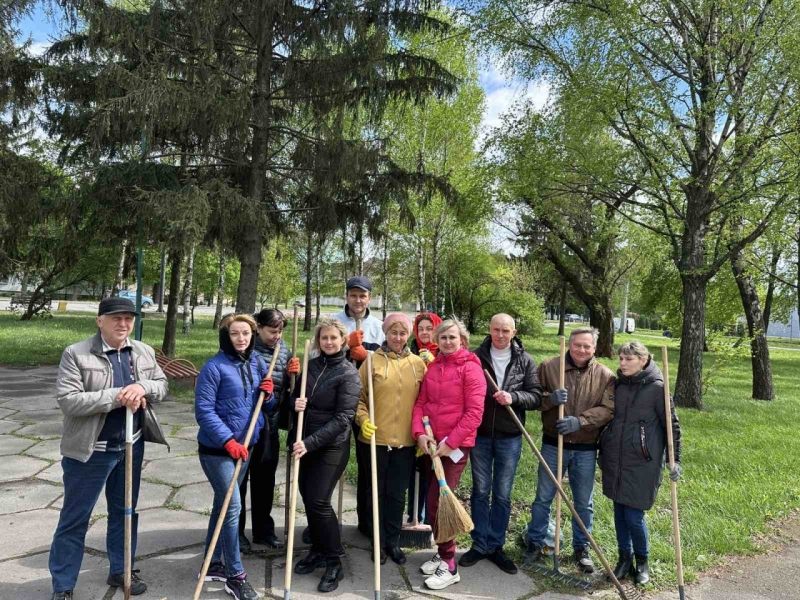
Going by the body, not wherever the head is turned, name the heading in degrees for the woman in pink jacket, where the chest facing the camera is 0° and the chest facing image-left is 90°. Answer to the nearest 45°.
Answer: approximately 45°

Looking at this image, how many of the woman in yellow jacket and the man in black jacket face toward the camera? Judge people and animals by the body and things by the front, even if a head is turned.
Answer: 2

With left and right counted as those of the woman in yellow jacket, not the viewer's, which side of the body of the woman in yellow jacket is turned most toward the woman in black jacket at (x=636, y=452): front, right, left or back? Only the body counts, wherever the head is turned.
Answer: left

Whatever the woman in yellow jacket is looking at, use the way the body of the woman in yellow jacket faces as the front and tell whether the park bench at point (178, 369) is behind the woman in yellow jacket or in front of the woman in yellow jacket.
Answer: behind

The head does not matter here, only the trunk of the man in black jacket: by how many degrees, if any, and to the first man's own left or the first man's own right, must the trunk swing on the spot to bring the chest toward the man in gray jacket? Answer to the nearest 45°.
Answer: approximately 45° to the first man's own right

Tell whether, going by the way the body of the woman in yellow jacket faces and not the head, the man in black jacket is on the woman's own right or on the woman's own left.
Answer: on the woman's own left
